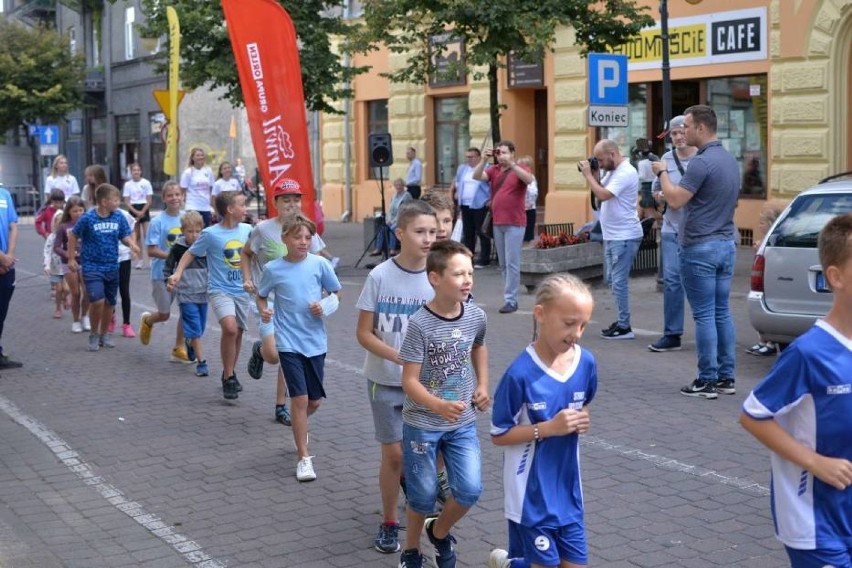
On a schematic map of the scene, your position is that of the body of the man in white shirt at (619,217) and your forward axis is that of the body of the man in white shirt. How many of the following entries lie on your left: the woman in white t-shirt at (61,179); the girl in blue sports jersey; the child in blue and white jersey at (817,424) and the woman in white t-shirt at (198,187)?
2

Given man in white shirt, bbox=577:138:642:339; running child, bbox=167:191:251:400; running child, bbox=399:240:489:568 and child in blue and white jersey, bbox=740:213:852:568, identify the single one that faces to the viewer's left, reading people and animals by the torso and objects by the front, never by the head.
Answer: the man in white shirt

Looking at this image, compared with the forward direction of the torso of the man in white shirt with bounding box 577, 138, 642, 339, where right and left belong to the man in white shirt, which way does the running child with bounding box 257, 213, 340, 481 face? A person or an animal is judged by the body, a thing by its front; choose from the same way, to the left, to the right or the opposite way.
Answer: to the left

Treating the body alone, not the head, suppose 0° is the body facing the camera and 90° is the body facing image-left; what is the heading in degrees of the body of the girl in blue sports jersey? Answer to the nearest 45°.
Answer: approximately 315°

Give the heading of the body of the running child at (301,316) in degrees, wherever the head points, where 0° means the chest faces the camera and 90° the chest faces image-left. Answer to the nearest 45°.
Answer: approximately 0°

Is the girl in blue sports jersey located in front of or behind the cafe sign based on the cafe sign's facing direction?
in front

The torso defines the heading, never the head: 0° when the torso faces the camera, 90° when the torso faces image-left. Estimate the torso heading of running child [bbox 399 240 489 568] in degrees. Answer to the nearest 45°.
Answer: approximately 315°

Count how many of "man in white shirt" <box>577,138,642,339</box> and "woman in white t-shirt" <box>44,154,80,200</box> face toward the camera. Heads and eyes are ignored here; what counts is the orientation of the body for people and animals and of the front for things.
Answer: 1

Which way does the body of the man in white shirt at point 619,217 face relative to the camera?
to the viewer's left

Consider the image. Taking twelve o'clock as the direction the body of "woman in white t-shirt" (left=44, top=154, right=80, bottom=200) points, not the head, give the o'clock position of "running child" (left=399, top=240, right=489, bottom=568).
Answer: The running child is roughly at 12 o'clock from the woman in white t-shirt.

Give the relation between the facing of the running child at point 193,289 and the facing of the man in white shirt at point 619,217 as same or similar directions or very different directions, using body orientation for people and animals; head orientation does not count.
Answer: very different directions

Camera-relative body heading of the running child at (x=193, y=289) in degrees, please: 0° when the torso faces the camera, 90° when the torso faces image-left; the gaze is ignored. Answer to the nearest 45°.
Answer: approximately 315°
